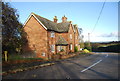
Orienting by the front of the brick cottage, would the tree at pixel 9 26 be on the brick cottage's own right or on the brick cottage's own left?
on the brick cottage's own right
